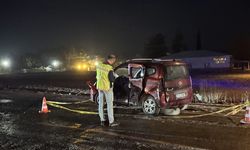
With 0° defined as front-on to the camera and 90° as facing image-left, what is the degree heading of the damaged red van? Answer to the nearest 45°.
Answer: approximately 135°

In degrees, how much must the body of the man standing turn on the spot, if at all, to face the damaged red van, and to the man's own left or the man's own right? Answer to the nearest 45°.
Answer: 0° — they already face it

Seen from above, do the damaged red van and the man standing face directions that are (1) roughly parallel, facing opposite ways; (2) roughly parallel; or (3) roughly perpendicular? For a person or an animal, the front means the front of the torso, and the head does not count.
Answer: roughly perpendicular
